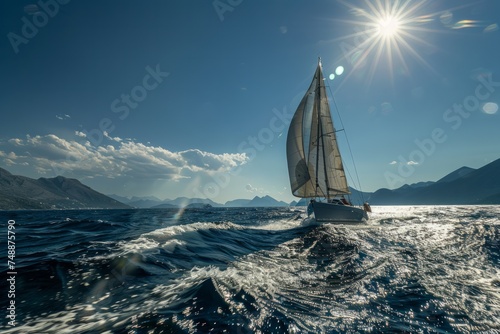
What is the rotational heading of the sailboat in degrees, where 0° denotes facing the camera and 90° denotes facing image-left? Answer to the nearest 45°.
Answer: approximately 45°
